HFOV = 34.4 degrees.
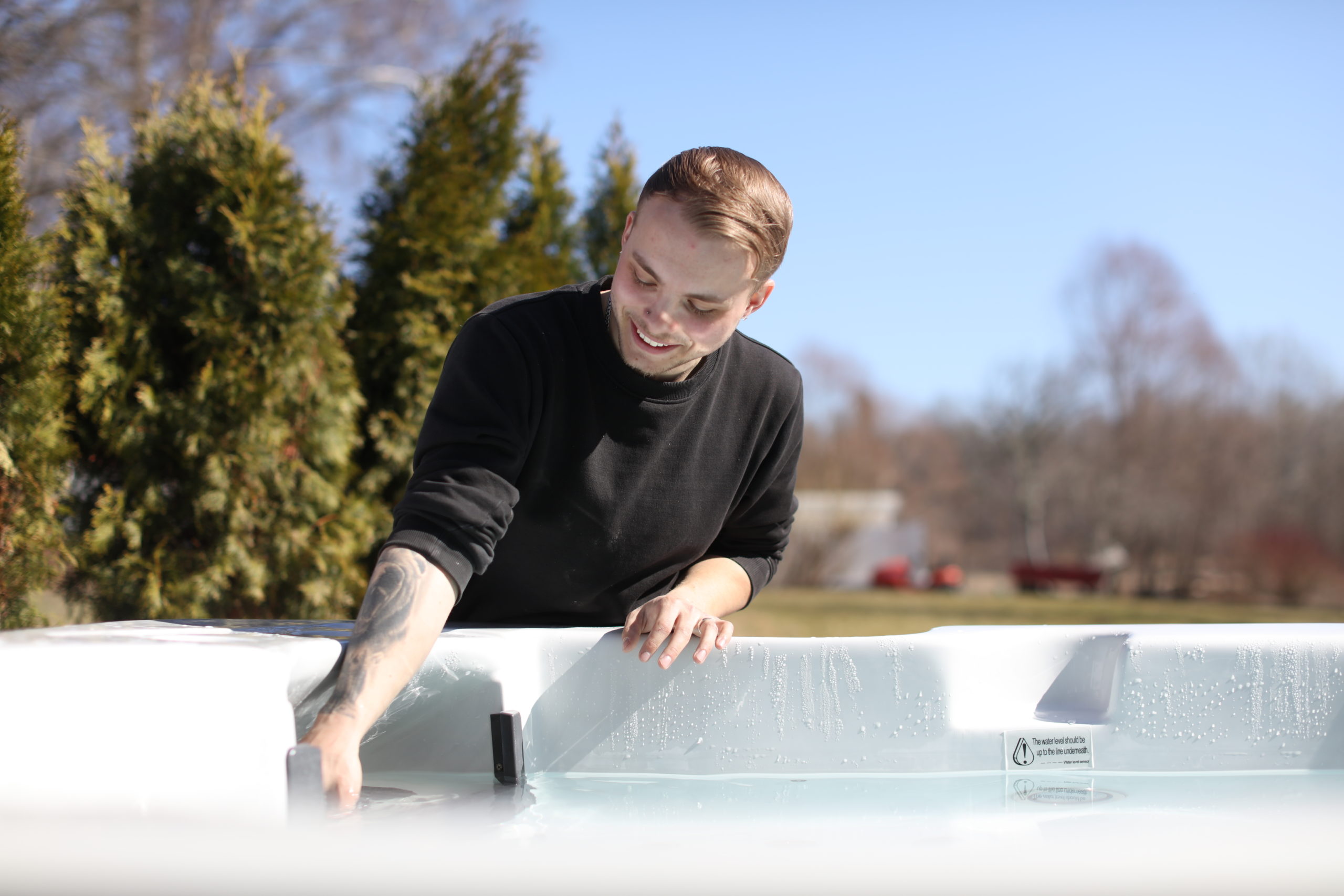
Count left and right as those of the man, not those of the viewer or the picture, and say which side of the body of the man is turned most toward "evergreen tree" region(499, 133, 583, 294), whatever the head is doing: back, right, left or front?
back

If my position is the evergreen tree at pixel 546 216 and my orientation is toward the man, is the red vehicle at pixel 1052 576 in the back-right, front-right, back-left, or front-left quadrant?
back-left

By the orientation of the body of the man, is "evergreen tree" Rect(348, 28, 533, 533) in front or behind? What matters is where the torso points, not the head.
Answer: behind

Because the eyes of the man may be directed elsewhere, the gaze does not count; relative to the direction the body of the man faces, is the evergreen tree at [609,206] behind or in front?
behind

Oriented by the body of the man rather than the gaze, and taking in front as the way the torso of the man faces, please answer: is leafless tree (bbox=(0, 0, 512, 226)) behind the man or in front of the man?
behind

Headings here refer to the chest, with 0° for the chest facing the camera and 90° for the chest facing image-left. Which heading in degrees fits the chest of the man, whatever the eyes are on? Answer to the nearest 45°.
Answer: approximately 0°

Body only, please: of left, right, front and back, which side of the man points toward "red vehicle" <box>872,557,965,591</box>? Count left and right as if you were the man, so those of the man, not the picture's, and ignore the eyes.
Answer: back
